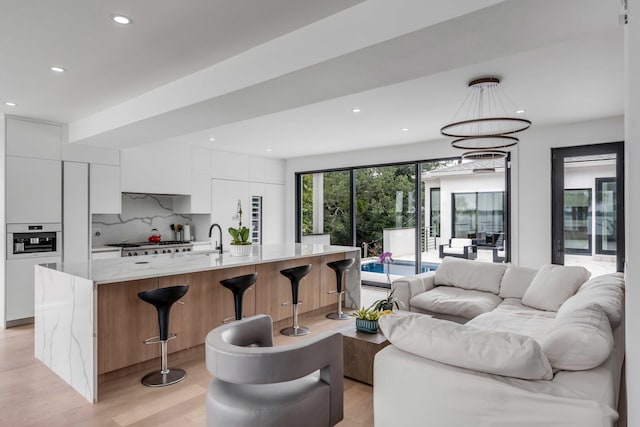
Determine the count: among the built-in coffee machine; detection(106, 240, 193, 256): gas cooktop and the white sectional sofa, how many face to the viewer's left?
1

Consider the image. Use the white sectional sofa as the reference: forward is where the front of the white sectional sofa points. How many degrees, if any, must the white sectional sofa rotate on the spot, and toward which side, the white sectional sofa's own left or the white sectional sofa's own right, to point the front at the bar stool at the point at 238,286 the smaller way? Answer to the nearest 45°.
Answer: approximately 45° to the white sectional sofa's own right

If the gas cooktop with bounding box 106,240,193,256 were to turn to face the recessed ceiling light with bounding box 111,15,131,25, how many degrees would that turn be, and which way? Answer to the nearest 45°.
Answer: approximately 45° to its right

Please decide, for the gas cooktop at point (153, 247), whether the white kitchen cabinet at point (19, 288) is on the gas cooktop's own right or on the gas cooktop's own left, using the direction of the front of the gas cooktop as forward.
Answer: on the gas cooktop's own right

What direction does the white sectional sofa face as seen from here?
to the viewer's left

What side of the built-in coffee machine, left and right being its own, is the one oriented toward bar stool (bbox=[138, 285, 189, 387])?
front

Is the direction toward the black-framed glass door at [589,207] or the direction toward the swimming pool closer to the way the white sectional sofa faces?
the swimming pool

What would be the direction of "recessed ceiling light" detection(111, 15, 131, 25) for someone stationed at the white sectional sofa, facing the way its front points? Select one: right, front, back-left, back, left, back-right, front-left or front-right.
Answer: front

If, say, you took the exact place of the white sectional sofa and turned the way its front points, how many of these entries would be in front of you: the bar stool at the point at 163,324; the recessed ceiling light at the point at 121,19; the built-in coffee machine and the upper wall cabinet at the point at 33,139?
4

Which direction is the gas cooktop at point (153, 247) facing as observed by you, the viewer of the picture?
facing the viewer and to the right of the viewer

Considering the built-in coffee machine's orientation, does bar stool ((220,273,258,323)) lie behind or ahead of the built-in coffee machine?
ahead

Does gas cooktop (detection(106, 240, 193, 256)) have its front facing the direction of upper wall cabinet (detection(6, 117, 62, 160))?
no

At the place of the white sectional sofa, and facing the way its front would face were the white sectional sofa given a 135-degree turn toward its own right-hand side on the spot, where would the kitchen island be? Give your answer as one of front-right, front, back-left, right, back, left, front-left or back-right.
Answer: back-left
